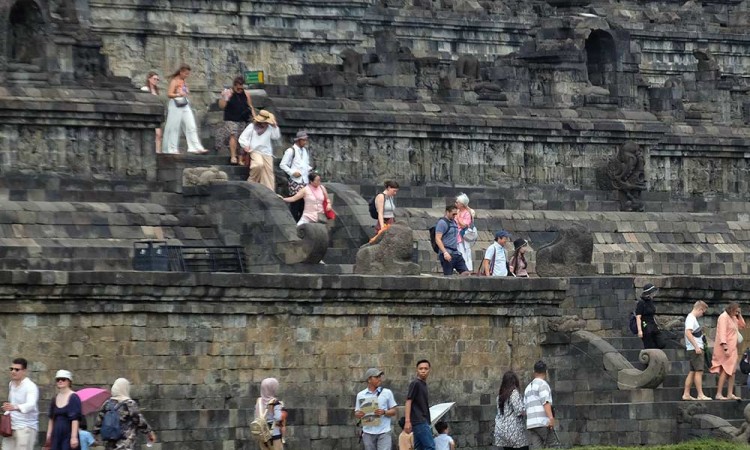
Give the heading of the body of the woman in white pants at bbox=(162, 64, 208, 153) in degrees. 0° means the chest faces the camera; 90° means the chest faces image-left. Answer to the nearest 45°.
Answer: approximately 315°
